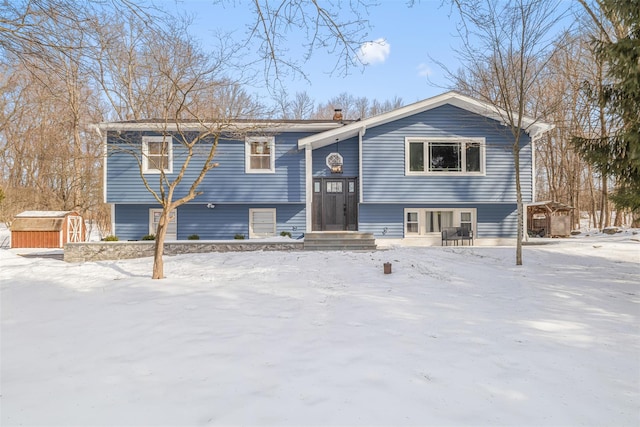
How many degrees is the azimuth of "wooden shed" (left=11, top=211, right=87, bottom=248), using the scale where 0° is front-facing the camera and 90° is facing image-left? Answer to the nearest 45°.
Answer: approximately 315°

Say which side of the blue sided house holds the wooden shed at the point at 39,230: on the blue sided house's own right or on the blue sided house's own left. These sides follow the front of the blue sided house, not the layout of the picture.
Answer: on the blue sided house's own right

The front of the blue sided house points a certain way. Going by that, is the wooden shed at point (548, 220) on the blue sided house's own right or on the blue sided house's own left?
on the blue sided house's own left
